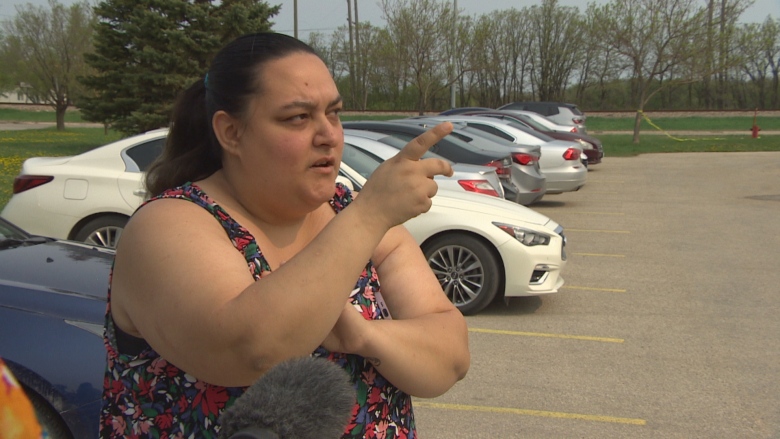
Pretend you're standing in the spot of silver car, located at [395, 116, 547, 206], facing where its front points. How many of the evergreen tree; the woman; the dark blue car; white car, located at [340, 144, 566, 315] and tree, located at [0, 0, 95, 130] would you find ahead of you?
2

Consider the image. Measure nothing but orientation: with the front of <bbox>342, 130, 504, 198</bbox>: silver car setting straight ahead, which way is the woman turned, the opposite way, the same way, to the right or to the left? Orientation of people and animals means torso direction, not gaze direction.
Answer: the opposite way

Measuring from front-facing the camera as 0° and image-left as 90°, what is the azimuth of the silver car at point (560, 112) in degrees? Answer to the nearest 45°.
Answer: approximately 135°

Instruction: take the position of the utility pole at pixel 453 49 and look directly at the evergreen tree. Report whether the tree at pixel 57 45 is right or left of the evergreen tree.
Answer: right

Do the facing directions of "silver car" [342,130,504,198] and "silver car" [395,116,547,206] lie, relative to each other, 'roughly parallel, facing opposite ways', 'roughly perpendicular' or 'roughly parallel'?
roughly parallel

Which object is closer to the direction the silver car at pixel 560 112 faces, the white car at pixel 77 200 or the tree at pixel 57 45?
the tree

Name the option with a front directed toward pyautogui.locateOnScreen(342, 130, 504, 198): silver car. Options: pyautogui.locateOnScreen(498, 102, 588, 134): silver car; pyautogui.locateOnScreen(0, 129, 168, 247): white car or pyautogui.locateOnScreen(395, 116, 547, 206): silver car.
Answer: the white car

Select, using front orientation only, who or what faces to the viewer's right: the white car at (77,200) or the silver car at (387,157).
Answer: the white car

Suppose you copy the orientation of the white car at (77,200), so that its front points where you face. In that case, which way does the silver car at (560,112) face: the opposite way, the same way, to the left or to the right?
to the left

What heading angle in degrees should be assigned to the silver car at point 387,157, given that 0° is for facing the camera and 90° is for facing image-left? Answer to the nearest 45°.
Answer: approximately 135°

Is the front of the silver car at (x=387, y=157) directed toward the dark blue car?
no

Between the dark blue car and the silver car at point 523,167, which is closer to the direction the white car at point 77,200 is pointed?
the silver car

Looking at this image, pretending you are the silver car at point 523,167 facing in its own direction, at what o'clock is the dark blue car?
The dark blue car is roughly at 8 o'clock from the silver car.

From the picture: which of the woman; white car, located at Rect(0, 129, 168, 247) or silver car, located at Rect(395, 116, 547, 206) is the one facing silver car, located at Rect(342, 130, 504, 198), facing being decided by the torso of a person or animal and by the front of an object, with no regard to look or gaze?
the white car

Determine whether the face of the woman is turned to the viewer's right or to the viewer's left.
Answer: to the viewer's right

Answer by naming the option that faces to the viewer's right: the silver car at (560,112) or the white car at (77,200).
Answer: the white car

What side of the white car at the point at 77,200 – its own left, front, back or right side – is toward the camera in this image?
right

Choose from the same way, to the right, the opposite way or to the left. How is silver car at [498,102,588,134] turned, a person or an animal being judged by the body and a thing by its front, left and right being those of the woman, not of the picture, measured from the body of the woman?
the opposite way

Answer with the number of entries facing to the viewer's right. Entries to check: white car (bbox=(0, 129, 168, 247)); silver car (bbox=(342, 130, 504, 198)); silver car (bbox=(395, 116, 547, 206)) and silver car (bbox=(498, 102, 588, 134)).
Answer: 1
